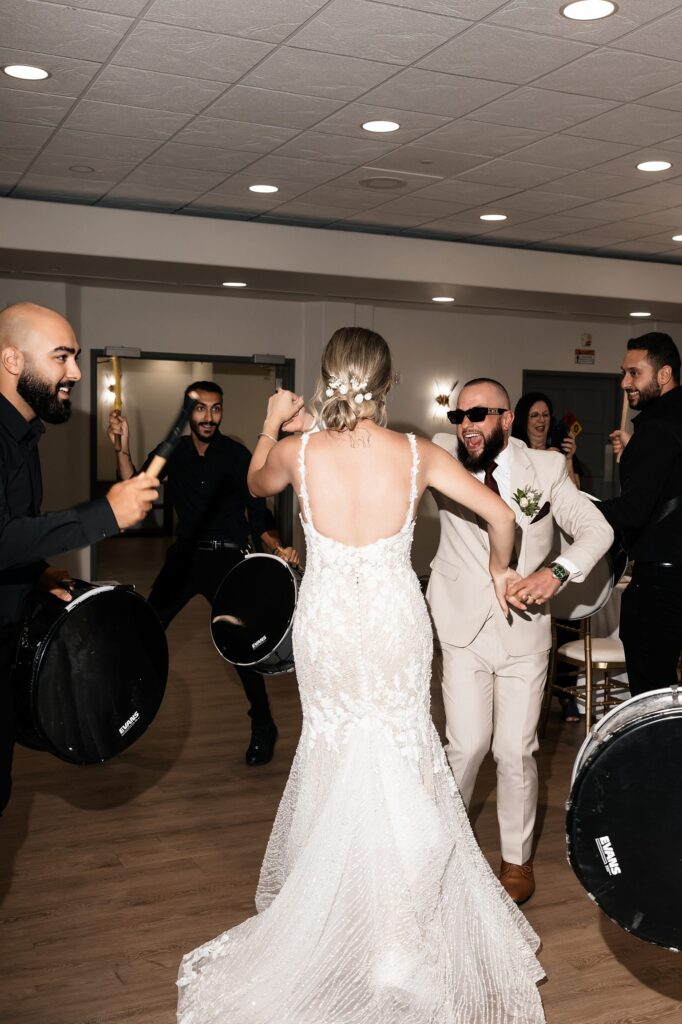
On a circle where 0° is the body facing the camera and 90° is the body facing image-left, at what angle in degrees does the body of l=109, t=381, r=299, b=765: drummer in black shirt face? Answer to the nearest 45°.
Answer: approximately 0°

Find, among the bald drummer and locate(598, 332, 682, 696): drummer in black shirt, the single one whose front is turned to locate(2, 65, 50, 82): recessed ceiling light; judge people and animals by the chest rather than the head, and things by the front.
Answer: the drummer in black shirt

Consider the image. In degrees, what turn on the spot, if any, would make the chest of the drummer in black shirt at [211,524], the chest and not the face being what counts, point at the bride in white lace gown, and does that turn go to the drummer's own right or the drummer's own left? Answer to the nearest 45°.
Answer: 0° — they already face them

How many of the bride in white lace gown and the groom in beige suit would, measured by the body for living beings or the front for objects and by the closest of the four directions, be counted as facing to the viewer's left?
0

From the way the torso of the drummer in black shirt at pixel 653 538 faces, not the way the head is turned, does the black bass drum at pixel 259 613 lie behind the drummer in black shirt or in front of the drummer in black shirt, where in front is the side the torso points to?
in front

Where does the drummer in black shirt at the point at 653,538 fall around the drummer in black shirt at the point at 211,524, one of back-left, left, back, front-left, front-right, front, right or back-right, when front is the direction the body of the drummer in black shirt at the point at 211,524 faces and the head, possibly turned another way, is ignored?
front-left

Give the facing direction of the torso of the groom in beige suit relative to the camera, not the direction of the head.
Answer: toward the camera

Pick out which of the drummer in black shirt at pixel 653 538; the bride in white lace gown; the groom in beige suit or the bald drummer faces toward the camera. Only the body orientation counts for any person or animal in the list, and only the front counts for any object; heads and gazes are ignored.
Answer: the groom in beige suit

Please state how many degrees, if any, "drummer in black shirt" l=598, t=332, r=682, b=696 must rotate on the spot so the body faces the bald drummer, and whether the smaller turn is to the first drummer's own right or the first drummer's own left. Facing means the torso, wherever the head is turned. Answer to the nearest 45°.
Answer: approximately 45° to the first drummer's own left

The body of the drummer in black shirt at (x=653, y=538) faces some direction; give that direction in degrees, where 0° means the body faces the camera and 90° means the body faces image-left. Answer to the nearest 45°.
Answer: approximately 90°

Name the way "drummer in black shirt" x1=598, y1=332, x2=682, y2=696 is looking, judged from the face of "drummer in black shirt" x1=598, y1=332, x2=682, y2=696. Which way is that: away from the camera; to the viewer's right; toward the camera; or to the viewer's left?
to the viewer's left

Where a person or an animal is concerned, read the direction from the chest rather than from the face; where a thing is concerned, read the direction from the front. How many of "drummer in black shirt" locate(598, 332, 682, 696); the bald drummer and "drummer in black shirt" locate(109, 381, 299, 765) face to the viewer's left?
1

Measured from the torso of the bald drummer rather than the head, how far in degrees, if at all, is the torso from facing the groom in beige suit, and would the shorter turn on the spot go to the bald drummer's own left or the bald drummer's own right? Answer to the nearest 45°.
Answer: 0° — they already face them
